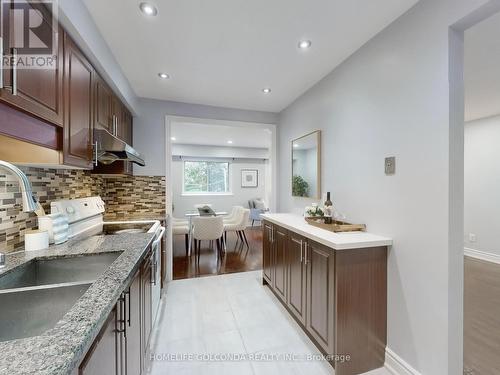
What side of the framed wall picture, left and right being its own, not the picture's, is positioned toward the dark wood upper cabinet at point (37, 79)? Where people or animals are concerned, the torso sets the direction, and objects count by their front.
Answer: front

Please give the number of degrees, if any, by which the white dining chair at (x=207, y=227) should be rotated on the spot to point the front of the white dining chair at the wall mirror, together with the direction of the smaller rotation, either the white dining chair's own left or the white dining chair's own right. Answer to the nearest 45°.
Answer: approximately 135° to the white dining chair's own right

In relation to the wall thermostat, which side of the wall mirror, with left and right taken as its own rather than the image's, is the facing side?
left

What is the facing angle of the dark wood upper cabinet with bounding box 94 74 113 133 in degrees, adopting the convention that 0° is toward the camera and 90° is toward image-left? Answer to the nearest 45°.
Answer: approximately 270°

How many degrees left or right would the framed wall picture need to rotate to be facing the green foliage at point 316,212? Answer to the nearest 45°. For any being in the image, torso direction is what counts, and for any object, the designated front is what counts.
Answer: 0° — it already faces it

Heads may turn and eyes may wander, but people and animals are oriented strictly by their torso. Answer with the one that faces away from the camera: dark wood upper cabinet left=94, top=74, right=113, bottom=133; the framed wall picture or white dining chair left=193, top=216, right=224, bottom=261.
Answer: the white dining chair

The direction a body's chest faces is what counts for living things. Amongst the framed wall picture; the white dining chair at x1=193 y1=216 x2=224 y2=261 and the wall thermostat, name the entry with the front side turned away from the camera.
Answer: the white dining chair

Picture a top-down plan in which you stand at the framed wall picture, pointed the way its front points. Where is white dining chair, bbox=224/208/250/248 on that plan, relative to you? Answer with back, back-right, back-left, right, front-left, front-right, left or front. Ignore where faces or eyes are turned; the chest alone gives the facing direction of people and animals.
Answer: front

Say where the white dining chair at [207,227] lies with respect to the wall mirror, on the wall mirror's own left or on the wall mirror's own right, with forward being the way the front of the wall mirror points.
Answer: on the wall mirror's own right

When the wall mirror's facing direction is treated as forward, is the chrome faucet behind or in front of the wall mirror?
in front

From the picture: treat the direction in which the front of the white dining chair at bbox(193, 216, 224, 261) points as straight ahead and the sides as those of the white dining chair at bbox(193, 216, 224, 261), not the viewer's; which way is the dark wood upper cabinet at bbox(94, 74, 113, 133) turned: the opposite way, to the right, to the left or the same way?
to the right

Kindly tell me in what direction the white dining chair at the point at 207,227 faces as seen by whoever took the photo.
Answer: facing away from the viewer

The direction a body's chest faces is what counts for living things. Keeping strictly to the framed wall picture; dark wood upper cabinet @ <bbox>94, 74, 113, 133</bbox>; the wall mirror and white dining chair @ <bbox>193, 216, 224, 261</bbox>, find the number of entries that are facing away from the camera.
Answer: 1

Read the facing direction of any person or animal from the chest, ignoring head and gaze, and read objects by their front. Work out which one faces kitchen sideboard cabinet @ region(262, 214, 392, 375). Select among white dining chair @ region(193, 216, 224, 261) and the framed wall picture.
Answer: the framed wall picture

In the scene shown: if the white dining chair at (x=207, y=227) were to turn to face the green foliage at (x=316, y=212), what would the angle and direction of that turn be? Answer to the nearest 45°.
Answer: approximately 135° to its right

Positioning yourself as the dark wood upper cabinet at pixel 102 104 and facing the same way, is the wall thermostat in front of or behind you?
in front

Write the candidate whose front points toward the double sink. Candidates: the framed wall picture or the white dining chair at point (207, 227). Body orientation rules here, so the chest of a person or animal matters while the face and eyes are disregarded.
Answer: the framed wall picture

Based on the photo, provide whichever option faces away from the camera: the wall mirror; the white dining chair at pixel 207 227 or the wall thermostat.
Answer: the white dining chair

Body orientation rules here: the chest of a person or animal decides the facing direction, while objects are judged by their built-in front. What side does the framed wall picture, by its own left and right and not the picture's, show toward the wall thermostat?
front

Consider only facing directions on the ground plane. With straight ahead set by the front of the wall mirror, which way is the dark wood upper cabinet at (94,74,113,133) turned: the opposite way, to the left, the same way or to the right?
the opposite way
